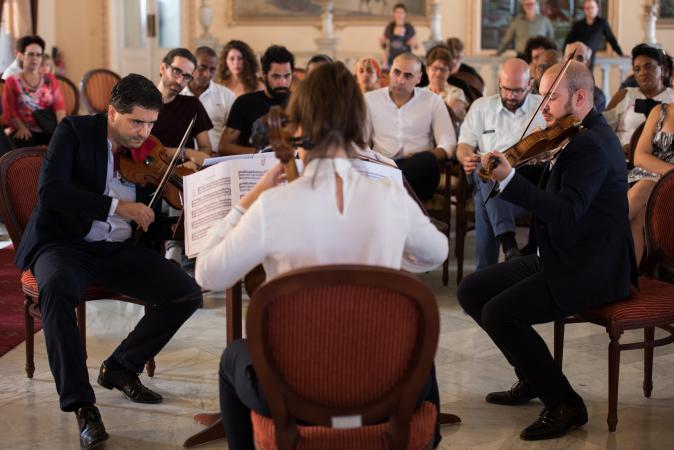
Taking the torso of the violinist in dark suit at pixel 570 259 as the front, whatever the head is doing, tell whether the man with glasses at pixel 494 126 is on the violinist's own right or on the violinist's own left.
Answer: on the violinist's own right

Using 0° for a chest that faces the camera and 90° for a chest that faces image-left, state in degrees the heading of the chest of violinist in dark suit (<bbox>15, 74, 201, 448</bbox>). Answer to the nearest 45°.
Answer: approximately 315°

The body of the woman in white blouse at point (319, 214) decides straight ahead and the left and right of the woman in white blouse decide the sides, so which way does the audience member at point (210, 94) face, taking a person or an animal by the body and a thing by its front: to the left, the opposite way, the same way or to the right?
the opposite way

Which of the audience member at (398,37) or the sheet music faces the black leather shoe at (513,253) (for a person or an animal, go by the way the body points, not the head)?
the audience member

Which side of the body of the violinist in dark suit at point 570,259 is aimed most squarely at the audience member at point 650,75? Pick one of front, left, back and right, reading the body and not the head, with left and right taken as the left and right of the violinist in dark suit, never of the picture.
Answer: right
